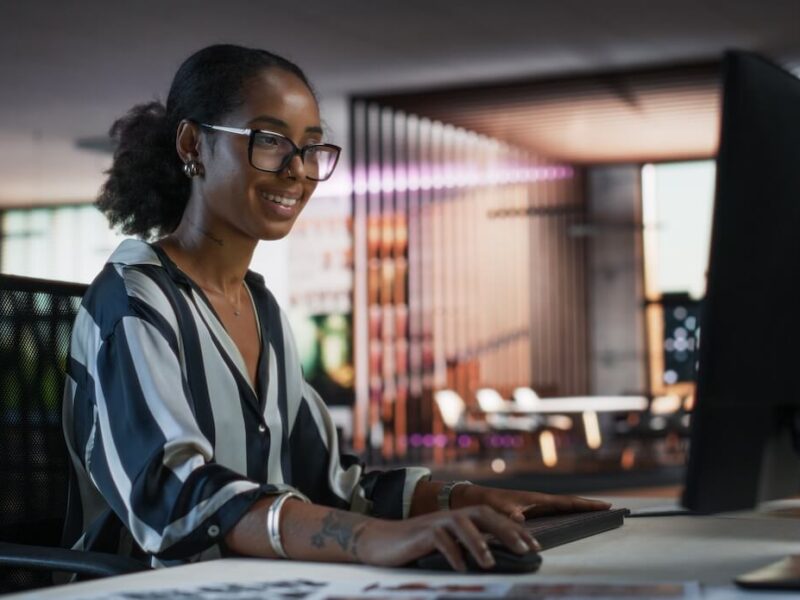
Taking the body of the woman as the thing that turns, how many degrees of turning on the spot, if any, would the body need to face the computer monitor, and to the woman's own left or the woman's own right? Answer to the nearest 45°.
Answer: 0° — they already face it

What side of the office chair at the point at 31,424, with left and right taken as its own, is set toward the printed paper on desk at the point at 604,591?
front

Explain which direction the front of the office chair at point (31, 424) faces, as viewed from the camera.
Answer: facing the viewer and to the right of the viewer

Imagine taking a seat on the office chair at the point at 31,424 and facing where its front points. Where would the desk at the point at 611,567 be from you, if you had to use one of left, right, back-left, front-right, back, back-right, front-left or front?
front

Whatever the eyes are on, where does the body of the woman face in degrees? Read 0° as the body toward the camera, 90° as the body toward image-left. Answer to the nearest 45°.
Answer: approximately 315°

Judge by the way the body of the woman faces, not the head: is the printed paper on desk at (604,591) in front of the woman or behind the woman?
in front

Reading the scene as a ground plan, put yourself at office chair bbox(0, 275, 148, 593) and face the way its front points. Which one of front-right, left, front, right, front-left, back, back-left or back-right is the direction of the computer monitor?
front

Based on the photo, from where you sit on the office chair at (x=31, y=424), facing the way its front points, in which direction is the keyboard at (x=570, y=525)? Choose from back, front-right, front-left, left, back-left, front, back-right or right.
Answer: front

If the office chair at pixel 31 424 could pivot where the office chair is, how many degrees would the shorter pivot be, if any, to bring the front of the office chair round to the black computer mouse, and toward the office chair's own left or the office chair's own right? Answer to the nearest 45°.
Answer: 0° — it already faces it
